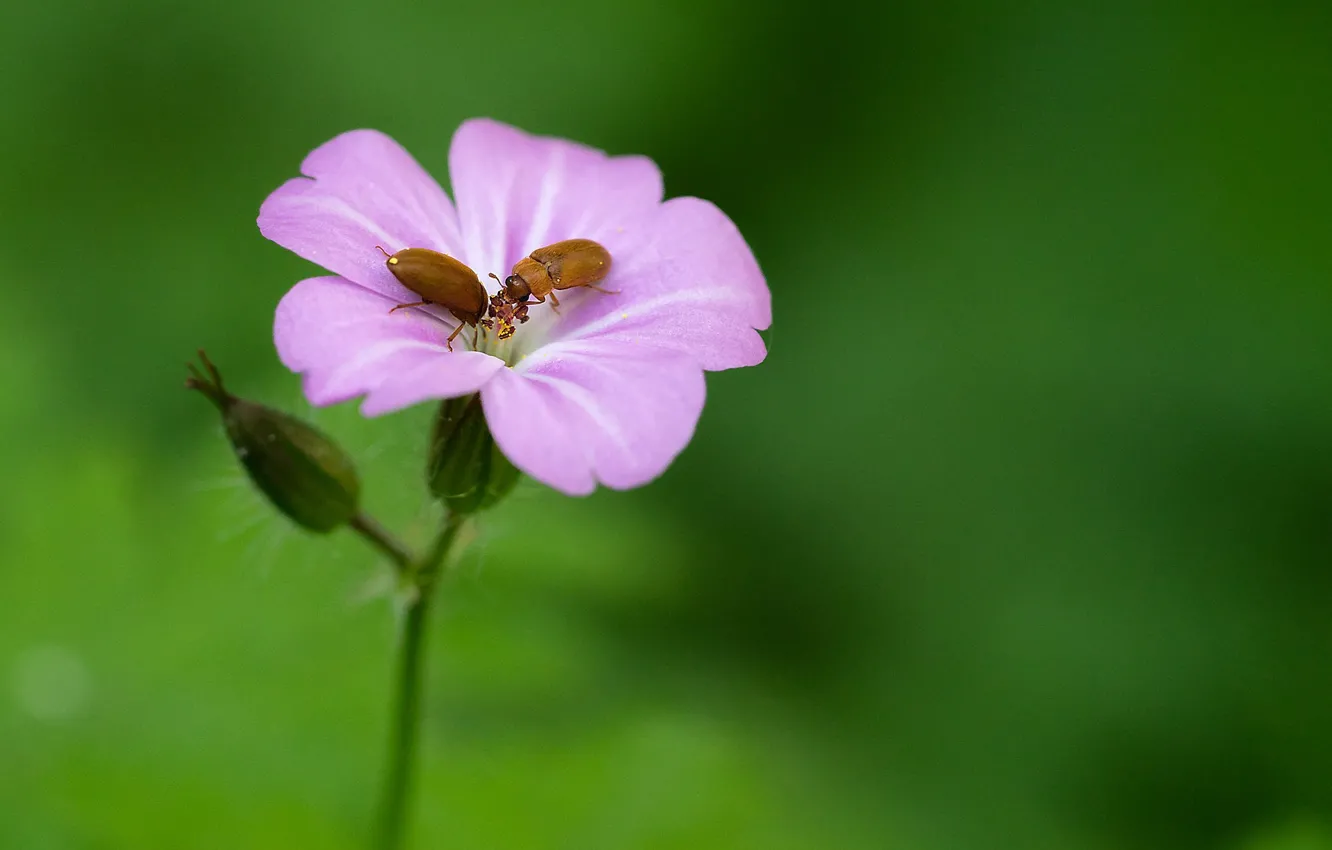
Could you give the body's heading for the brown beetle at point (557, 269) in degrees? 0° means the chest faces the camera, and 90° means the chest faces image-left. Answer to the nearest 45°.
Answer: approximately 45°

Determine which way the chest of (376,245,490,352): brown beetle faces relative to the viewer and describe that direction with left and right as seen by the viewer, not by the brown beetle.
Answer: facing the viewer and to the right of the viewer

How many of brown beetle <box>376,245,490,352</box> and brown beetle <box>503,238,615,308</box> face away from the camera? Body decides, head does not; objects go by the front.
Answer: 0
